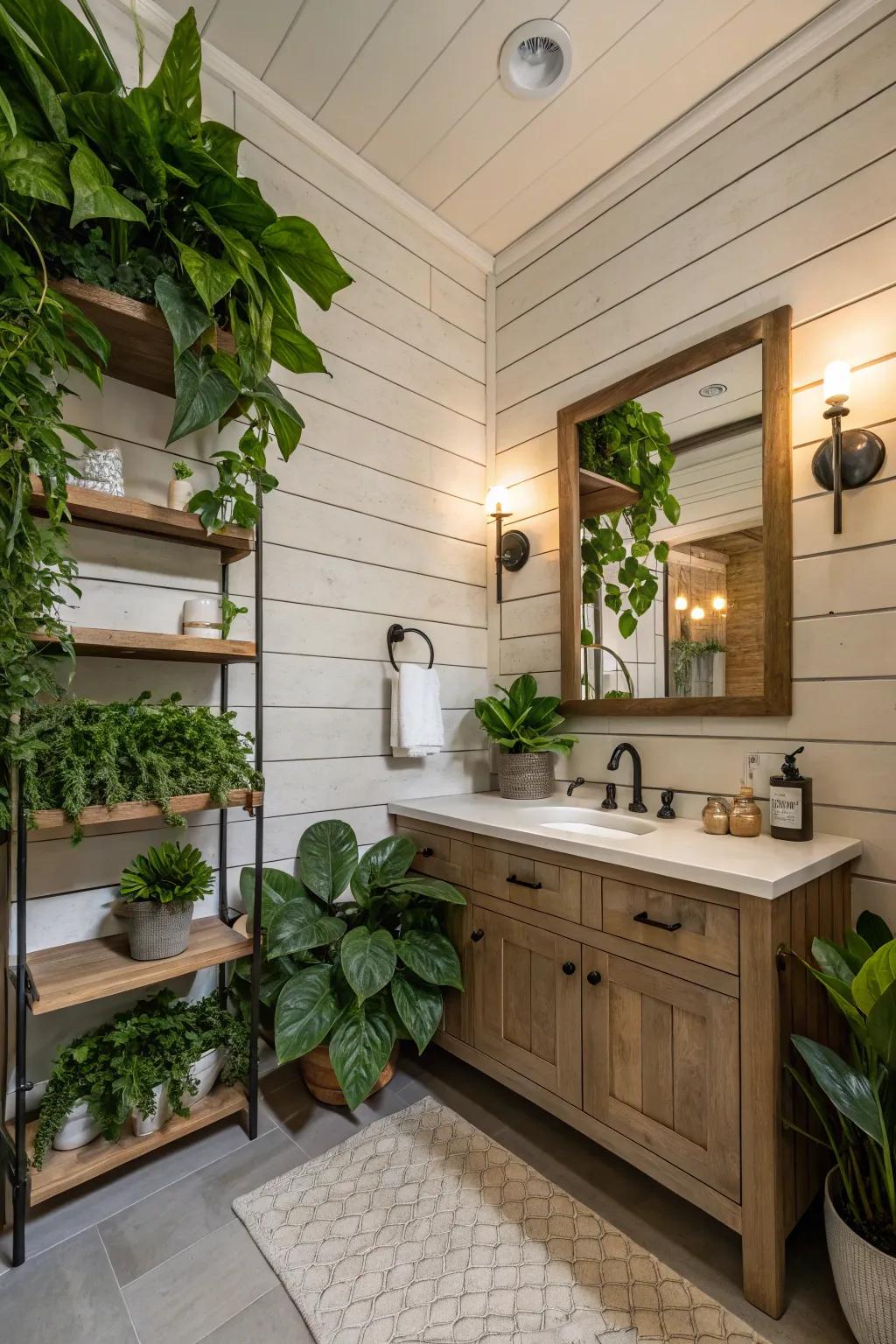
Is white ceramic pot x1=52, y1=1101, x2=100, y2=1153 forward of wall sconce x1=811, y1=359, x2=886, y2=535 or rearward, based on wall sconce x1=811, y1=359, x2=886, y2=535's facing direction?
forward

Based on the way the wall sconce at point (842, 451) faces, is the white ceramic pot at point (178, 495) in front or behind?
in front

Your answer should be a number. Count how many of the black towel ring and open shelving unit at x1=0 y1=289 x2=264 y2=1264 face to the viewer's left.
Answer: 0

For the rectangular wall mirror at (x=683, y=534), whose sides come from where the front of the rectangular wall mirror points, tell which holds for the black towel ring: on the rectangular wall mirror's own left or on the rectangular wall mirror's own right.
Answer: on the rectangular wall mirror's own right

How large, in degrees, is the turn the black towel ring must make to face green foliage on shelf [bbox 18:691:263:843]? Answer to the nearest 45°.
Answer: approximately 90° to its right

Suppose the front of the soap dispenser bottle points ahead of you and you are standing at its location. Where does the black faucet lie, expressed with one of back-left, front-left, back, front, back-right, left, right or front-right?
right

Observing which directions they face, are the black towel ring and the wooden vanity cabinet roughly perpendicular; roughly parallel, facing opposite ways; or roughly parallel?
roughly perpendicular

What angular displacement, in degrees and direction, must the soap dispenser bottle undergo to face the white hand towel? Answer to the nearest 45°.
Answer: approximately 45° to its right
